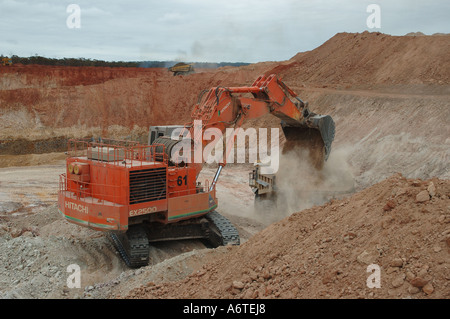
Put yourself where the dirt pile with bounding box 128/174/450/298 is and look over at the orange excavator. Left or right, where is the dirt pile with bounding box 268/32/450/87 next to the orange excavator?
right

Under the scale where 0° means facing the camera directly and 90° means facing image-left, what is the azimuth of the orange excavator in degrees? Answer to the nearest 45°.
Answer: approximately 225°

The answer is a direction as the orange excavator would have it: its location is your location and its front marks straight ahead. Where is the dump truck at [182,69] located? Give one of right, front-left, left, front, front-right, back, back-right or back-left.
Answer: front-left

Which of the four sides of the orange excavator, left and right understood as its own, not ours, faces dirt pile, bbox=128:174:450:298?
right

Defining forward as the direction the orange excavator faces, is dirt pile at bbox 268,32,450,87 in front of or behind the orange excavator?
in front
